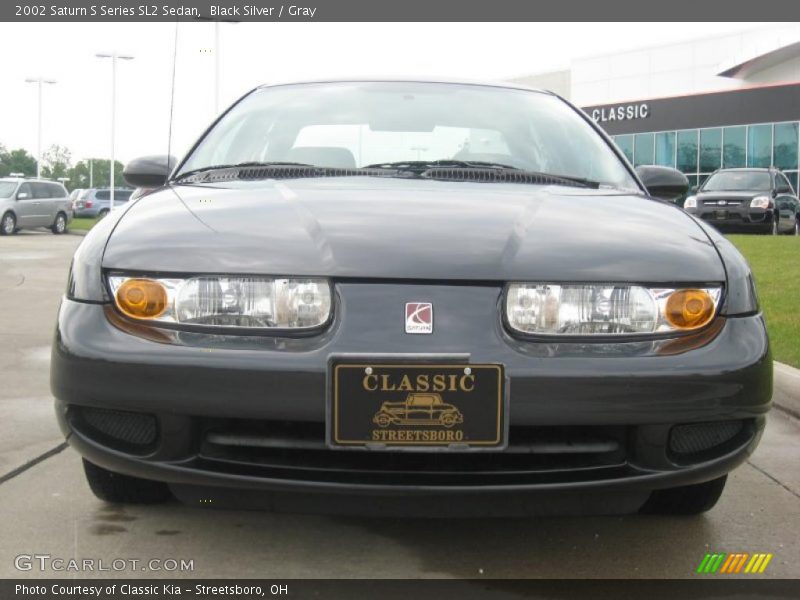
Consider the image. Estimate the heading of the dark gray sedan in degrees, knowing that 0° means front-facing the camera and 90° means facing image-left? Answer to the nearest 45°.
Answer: approximately 0°

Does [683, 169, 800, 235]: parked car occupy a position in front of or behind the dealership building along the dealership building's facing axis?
in front

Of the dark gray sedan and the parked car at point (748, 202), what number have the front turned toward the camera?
2

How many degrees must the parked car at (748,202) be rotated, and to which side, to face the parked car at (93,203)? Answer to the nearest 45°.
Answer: approximately 135° to its right

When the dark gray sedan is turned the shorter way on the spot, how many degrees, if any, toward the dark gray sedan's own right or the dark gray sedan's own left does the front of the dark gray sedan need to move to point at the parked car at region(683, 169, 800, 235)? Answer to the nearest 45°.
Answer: approximately 180°

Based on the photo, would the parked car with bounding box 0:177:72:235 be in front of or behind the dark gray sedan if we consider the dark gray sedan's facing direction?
behind
